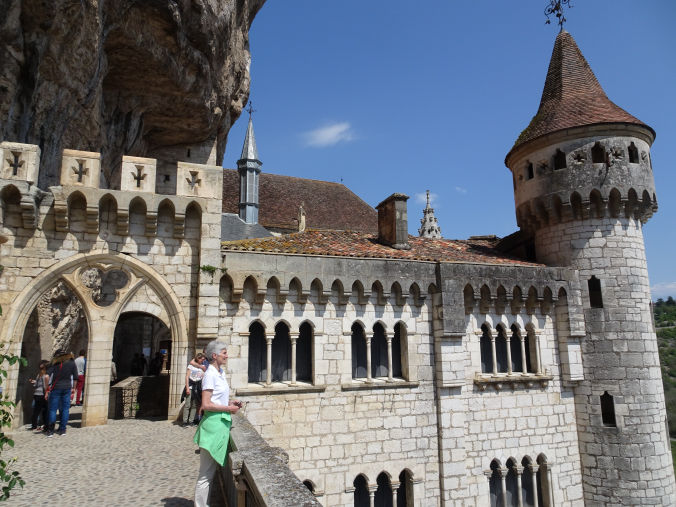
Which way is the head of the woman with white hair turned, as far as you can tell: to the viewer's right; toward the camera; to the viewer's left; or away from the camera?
to the viewer's right

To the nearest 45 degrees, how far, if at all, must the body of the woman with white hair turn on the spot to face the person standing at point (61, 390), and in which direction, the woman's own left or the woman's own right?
approximately 135° to the woman's own left

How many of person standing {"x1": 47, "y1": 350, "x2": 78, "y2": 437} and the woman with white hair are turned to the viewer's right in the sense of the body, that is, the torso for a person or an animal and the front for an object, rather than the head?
1

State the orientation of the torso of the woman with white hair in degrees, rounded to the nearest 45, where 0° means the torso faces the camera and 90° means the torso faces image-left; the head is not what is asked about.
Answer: approximately 270°

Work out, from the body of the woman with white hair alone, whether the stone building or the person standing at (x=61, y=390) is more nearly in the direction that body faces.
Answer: the stone building

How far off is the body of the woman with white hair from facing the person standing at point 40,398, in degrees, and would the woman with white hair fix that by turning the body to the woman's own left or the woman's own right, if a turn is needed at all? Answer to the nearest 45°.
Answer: approximately 135° to the woman's own left

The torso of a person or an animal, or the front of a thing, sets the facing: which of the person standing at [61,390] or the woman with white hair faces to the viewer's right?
the woman with white hair

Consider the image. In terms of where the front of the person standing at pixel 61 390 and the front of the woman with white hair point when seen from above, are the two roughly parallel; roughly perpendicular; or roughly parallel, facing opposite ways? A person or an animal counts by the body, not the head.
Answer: roughly perpendicular
